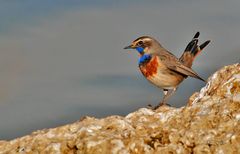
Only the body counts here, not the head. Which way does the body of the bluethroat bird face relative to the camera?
to the viewer's left
